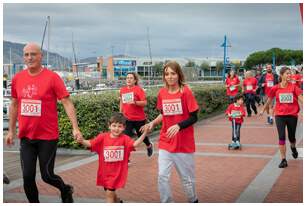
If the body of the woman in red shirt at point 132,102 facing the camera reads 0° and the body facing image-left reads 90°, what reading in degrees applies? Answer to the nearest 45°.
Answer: approximately 45°

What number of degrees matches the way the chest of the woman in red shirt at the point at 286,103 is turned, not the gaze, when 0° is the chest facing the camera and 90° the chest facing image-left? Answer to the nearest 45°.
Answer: approximately 0°

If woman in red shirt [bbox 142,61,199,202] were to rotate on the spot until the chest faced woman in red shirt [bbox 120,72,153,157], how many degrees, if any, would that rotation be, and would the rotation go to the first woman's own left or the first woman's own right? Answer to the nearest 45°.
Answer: approximately 135° to the first woman's own right

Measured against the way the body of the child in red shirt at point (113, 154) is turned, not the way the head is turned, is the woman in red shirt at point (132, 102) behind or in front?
behind

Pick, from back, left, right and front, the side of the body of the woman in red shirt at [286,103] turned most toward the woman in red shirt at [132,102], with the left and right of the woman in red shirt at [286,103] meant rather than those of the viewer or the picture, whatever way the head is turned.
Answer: right

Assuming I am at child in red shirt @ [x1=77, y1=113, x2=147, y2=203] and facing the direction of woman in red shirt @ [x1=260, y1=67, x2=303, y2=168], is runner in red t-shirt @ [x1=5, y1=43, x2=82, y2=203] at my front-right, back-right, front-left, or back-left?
back-left

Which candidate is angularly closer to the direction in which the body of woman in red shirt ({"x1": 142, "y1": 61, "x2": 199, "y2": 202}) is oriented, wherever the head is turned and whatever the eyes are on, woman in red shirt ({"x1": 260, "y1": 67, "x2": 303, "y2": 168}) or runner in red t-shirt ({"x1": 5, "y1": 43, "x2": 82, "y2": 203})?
the runner in red t-shirt

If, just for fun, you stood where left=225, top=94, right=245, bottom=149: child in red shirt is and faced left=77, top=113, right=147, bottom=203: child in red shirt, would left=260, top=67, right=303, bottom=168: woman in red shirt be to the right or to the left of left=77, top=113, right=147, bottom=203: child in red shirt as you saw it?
left

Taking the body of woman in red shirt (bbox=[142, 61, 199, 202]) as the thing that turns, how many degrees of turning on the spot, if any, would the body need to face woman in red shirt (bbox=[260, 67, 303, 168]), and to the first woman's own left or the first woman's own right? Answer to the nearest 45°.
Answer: approximately 180°
